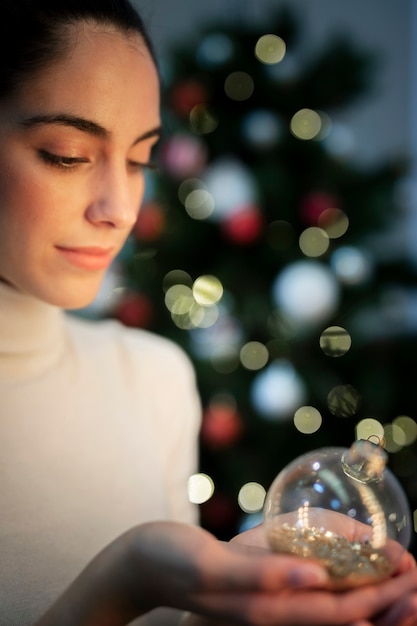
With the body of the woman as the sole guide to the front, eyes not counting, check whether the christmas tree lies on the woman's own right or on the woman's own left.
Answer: on the woman's own left

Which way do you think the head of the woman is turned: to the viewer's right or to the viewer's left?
to the viewer's right

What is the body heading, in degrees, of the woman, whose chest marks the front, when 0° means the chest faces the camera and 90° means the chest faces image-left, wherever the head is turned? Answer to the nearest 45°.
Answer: approximately 315°
